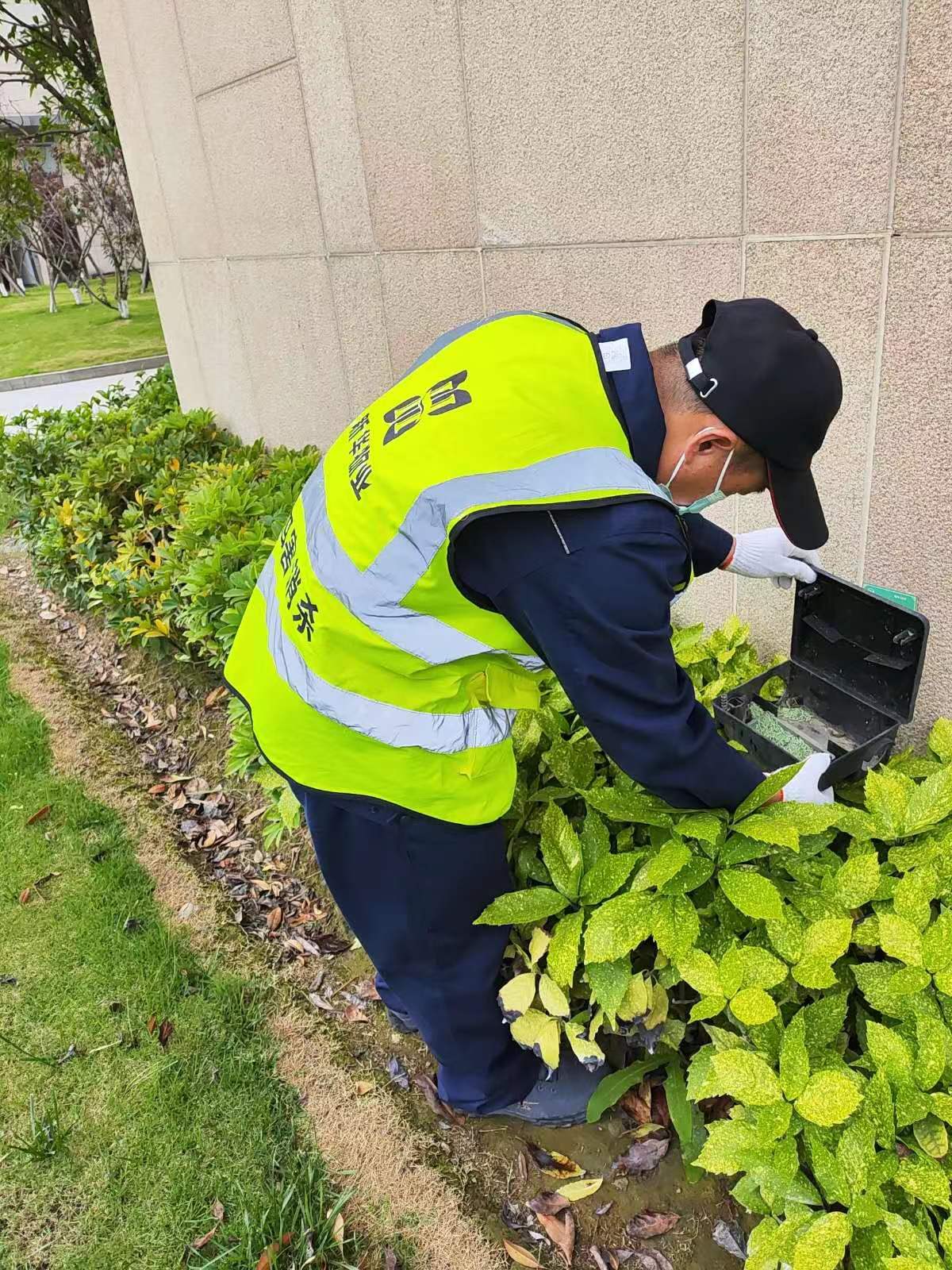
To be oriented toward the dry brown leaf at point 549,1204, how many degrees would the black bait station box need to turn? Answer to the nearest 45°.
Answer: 0° — it already faces it

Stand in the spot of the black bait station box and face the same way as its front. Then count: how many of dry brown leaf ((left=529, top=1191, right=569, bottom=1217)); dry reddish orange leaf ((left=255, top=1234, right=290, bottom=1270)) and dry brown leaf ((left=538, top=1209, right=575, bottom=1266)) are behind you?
0

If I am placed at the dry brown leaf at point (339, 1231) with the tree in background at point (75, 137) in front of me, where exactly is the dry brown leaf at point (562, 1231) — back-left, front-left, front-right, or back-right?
back-right

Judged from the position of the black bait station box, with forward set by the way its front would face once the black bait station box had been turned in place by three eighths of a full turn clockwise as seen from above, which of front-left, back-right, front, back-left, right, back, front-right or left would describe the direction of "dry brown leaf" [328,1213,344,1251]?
back-left

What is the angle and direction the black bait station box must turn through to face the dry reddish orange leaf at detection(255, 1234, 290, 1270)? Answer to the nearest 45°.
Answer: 0° — it already faces it

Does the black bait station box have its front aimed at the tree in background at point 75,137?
no

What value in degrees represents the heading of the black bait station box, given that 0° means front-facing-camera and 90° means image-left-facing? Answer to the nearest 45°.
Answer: approximately 45°

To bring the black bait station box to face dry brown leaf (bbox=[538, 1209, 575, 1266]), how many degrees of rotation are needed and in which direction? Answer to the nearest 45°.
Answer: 0° — it already faces it

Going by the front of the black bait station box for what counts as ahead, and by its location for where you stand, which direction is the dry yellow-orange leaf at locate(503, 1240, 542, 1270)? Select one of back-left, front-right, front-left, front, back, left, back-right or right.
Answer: front

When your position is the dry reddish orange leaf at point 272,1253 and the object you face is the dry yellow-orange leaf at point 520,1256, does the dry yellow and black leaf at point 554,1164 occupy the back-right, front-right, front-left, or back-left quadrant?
front-left
